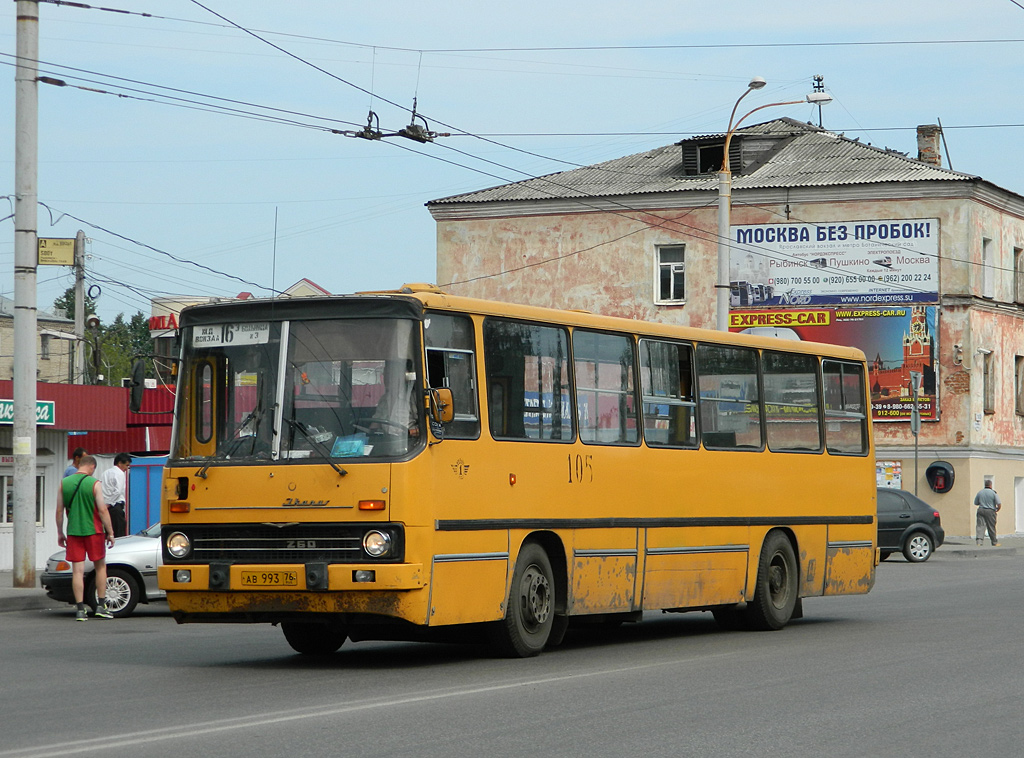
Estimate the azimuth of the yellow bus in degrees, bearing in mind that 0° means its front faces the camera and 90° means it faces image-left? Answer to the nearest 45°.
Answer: approximately 45°

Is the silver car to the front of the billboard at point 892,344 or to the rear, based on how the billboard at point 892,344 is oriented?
to the front

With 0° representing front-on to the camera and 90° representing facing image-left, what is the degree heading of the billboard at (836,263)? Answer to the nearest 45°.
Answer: approximately 0°

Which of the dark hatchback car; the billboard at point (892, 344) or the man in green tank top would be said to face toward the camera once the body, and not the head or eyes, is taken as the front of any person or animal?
the billboard

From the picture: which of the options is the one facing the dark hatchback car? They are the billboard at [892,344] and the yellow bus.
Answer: the billboard

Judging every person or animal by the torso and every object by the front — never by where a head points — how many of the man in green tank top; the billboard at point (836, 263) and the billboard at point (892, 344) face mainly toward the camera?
2

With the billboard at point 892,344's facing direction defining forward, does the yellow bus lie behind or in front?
in front

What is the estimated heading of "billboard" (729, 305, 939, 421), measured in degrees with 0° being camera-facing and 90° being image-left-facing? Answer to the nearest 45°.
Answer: approximately 0°

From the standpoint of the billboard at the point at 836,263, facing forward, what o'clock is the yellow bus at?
The yellow bus is roughly at 12 o'clock from the billboard.
